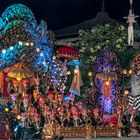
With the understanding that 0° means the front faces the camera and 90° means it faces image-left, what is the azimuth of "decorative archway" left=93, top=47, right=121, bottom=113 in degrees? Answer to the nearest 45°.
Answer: approximately 0°
